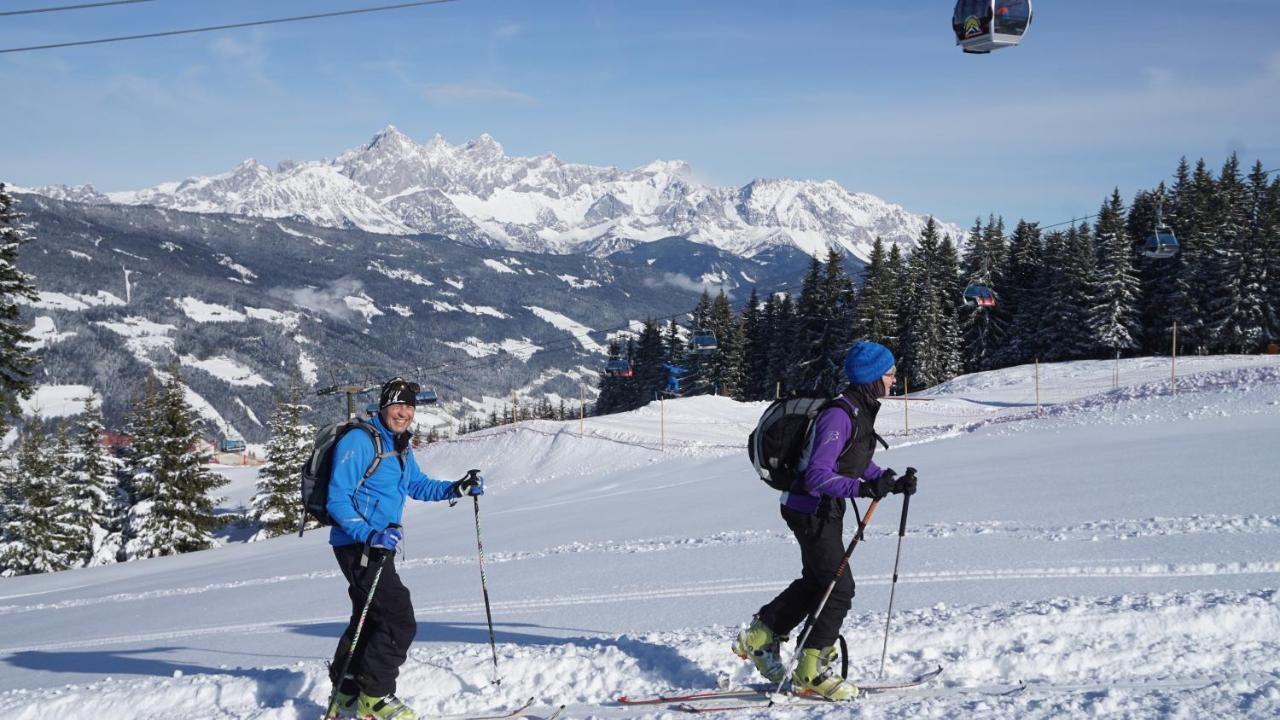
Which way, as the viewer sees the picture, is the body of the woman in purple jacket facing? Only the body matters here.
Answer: to the viewer's right

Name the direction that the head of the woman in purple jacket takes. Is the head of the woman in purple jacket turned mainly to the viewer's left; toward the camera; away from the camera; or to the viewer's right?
to the viewer's right

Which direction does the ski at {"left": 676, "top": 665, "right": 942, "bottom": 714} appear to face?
to the viewer's right

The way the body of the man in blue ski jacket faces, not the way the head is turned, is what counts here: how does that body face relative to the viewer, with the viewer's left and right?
facing the viewer and to the right of the viewer

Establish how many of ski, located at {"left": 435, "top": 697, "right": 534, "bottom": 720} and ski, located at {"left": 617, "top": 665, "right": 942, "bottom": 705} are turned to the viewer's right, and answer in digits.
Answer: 2
